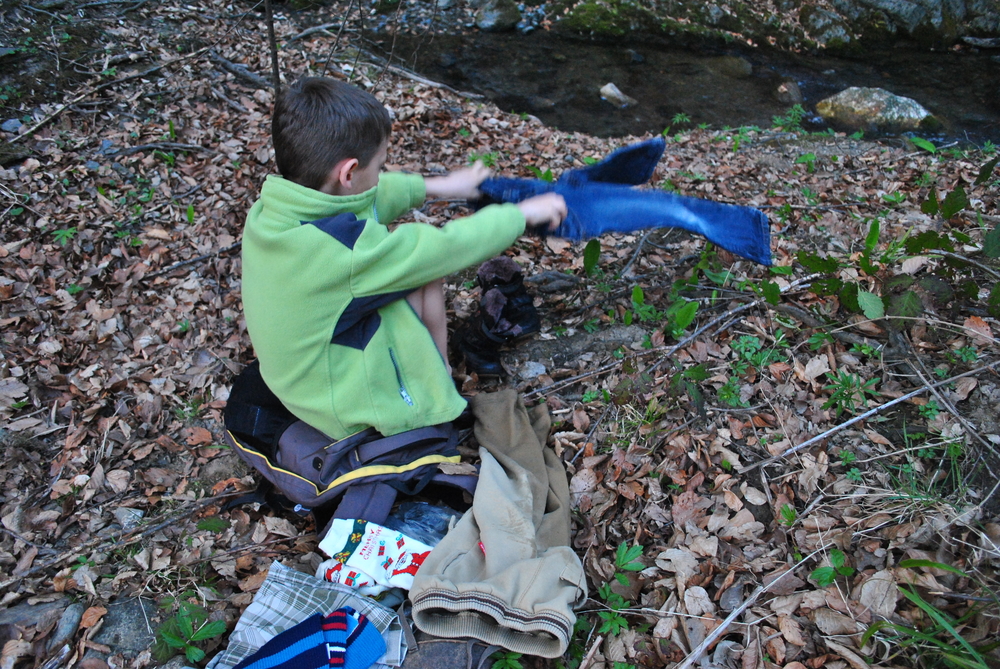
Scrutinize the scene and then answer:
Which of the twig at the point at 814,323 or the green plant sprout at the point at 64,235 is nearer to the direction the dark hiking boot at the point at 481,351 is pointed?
the twig

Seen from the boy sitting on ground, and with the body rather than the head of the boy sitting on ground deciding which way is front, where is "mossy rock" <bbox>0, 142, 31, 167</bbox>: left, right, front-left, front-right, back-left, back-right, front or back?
left

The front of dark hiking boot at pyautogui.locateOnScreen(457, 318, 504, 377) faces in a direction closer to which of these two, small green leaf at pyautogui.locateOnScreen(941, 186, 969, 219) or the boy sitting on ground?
the small green leaf

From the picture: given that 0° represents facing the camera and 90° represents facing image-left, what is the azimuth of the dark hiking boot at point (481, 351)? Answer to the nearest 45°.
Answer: approximately 270°

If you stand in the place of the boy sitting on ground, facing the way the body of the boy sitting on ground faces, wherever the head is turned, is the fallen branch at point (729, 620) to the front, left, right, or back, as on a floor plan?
right

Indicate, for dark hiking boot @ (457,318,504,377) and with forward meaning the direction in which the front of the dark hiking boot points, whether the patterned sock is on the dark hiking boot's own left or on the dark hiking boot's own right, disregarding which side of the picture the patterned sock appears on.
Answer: on the dark hiking boot's own right

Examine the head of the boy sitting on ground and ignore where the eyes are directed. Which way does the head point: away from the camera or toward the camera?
away from the camera

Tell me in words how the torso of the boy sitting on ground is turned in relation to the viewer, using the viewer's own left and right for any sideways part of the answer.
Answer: facing away from the viewer and to the right of the viewer

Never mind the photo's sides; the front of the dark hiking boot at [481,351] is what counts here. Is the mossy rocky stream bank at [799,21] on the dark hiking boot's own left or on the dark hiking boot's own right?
on the dark hiking boot's own left

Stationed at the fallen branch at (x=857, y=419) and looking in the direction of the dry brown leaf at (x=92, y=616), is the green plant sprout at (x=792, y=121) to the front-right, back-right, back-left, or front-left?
back-right

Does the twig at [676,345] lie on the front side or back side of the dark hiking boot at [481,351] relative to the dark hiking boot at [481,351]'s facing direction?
on the front side

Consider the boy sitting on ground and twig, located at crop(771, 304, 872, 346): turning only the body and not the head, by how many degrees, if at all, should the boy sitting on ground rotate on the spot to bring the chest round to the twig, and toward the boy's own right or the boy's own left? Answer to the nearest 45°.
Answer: approximately 45° to the boy's own right

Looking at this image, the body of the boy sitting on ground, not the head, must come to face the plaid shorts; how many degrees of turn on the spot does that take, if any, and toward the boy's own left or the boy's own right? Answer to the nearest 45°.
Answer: approximately 135° to the boy's own right

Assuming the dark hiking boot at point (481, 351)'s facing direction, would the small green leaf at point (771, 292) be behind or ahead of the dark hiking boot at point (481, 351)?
ahead

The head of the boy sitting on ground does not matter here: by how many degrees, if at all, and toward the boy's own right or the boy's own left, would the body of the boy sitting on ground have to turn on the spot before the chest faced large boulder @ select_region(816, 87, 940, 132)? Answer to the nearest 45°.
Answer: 0° — they already face it
